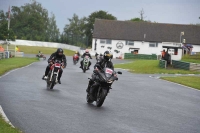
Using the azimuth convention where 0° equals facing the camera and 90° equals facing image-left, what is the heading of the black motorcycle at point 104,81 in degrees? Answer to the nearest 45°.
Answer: approximately 315°

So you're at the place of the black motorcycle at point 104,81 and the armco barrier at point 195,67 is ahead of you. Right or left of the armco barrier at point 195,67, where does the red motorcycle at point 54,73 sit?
left

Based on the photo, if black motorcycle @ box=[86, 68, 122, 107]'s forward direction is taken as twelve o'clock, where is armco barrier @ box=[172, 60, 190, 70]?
The armco barrier is roughly at 8 o'clock from the black motorcycle.

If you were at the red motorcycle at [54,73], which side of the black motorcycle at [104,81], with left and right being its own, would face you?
back
